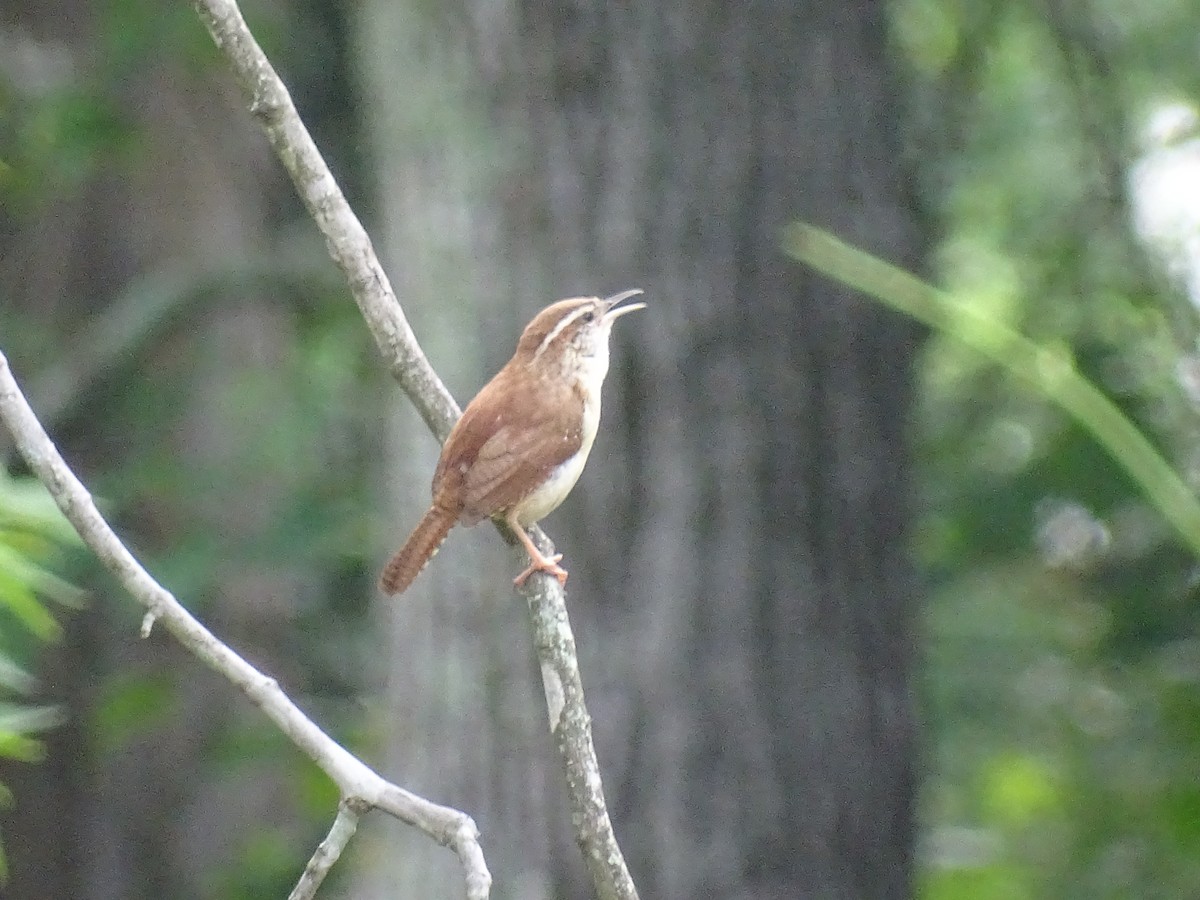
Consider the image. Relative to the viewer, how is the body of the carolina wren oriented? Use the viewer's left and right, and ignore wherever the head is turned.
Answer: facing to the right of the viewer
